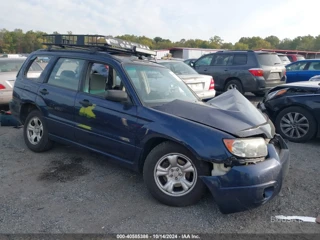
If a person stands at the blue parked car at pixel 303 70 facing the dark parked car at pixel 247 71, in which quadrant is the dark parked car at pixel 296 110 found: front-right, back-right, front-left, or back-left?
front-left

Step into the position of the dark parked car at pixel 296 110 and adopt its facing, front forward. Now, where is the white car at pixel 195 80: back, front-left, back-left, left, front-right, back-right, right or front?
front-right

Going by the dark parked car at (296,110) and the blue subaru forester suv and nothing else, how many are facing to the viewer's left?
1

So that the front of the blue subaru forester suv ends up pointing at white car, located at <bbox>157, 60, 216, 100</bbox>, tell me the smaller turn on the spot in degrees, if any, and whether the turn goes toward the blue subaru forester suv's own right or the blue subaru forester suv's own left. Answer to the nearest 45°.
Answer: approximately 135° to the blue subaru forester suv's own left

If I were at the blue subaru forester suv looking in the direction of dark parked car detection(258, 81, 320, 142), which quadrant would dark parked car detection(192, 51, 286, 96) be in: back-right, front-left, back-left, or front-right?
front-left

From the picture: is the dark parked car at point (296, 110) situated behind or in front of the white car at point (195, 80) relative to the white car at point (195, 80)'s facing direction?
behind

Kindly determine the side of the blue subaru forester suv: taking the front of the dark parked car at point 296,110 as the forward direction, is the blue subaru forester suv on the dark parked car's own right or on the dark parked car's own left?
on the dark parked car's own left

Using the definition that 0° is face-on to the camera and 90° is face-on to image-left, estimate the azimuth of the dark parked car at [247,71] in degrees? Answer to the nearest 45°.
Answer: approximately 135°

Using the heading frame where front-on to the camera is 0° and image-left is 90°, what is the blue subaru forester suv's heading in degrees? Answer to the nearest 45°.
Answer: approximately 315°

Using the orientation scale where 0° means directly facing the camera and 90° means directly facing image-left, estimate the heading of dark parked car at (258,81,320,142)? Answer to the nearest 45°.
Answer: approximately 90°

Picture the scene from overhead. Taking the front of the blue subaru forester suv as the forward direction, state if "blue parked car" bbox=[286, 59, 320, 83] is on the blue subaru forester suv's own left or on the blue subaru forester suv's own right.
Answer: on the blue subaru forester suv's own left
